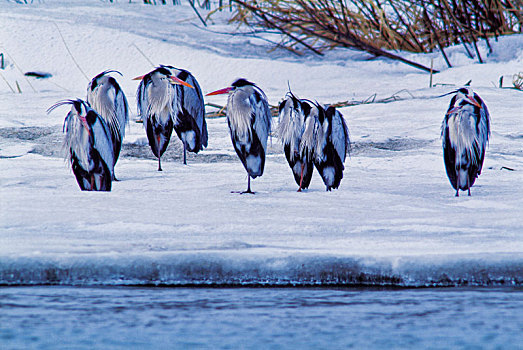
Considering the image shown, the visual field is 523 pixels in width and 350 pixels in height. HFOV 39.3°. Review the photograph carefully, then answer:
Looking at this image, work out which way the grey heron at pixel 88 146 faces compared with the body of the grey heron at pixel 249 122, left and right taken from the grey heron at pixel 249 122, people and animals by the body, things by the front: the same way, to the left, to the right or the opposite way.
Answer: the same way

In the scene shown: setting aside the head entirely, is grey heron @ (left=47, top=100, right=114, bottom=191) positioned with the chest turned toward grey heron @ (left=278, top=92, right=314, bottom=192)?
no

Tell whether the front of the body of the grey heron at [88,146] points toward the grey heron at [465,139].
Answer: no

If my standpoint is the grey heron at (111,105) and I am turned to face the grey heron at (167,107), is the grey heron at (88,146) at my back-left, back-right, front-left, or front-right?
back-right
